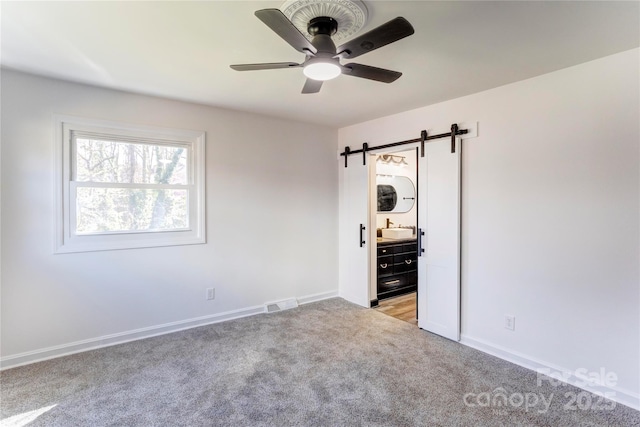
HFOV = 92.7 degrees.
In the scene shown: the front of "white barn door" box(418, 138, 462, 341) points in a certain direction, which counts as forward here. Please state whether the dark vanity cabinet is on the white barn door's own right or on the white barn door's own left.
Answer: on the white barn door's own right

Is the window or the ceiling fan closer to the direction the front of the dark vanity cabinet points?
the ceiling fan

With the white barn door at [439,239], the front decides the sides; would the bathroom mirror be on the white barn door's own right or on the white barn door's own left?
on the white barn door's own right

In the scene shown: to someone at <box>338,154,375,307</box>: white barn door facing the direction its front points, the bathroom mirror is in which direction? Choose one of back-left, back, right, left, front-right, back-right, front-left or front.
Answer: back

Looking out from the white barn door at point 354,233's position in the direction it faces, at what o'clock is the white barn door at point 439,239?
the white barn door at point 439,239 is roughly at 9 o'clock from the white barn door at point 354,233.

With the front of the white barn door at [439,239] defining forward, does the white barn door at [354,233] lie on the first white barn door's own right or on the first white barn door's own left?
on the first white barn door's own right

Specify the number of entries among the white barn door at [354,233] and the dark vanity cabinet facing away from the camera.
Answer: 0

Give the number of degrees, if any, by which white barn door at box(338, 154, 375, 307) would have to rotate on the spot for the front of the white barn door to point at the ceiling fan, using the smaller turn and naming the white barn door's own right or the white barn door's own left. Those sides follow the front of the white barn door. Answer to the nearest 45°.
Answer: approximately 45° to the white barn door's own left

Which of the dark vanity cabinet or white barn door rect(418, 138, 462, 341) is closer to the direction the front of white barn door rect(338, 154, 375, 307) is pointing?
the white barn door

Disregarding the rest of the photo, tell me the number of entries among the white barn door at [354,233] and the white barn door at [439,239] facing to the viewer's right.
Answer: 0

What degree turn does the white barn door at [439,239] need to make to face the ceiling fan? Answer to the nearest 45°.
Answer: approximately 45° to its left

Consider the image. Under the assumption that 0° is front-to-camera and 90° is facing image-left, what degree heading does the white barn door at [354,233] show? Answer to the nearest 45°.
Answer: approximately 45°
